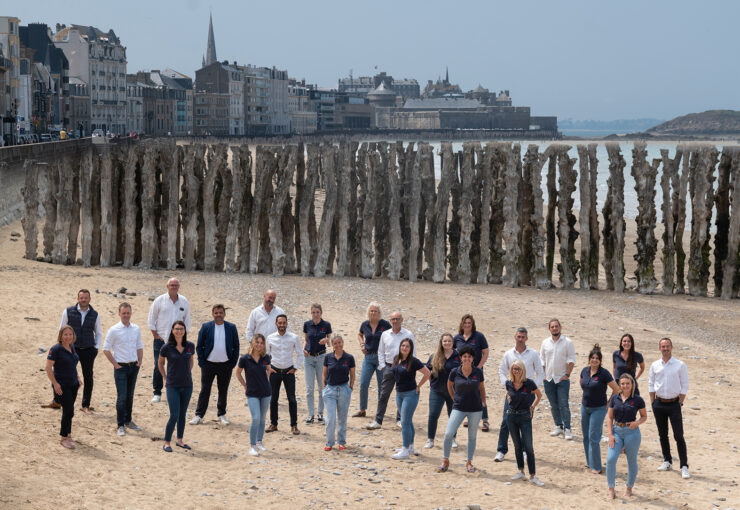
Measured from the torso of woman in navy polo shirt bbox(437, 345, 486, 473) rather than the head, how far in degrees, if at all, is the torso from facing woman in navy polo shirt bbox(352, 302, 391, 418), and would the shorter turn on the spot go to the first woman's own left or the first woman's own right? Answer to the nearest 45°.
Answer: approximately 135° to the first woman's own right

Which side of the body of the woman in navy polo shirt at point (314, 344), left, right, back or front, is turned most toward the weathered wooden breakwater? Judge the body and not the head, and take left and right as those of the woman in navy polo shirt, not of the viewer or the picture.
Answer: back

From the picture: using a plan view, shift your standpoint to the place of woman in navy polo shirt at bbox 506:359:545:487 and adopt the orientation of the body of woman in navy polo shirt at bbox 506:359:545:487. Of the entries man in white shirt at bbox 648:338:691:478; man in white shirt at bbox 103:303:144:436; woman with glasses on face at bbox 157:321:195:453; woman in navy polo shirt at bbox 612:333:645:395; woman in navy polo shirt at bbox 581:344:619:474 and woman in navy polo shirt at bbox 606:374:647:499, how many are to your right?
2

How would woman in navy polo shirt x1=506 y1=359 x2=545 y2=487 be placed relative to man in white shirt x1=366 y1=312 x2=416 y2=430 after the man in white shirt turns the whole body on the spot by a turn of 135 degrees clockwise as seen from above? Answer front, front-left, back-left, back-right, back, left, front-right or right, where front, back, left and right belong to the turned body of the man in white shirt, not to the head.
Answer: back

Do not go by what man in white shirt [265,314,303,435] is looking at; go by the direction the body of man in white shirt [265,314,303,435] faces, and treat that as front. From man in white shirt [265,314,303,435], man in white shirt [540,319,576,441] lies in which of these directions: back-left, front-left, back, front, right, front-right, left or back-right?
left

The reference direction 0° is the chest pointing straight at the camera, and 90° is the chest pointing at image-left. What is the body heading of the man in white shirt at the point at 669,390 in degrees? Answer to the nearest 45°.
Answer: approximately 0°

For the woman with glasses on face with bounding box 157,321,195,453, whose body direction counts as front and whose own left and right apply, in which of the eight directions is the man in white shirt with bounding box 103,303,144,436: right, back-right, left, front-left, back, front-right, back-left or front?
back-right

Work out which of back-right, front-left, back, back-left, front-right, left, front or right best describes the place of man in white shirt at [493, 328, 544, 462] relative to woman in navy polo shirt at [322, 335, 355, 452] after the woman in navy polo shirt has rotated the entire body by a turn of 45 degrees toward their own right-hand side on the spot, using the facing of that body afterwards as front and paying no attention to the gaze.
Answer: back-left

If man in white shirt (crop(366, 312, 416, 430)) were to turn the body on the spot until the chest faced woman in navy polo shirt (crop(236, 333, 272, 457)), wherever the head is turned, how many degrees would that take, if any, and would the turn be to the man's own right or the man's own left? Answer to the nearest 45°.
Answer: approximately 45° to the man's own right

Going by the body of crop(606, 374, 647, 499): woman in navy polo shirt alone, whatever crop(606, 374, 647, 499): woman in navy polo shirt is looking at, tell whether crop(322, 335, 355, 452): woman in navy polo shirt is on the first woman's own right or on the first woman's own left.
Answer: on the first woman's own right

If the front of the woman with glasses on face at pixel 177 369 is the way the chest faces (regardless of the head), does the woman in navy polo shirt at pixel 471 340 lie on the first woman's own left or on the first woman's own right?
on the first woman's own left
